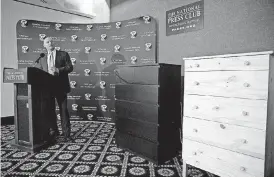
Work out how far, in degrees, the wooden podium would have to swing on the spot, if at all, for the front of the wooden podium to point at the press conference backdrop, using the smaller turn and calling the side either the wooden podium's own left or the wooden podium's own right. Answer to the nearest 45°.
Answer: approximately 180°

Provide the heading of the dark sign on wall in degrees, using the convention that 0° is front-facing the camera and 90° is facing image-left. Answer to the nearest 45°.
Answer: approximately 45°

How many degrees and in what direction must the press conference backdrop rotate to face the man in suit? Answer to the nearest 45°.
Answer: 0° — it already faces them

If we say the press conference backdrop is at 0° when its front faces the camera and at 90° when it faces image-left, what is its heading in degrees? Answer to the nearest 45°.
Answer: approximately 0°

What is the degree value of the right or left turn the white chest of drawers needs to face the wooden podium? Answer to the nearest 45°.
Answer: approximately 45° to its right

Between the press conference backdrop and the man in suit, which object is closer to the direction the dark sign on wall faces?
the man in suit
